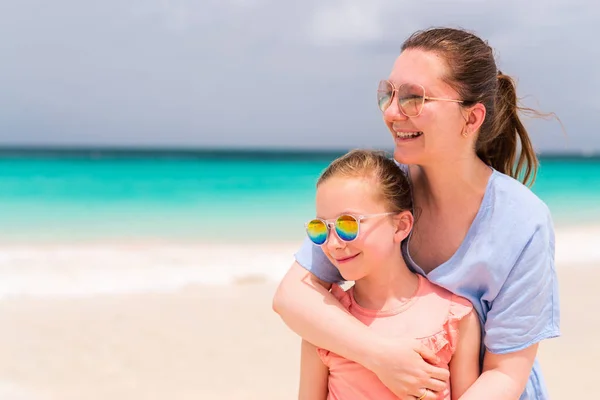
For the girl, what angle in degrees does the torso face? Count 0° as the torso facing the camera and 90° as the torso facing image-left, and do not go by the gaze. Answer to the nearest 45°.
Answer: approximately 45°

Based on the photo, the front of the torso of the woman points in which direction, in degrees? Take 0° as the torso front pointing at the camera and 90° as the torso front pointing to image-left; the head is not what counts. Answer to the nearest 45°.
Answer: approximately 45°
